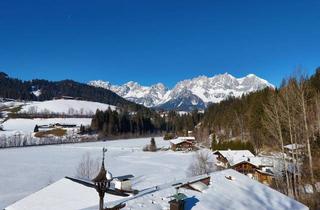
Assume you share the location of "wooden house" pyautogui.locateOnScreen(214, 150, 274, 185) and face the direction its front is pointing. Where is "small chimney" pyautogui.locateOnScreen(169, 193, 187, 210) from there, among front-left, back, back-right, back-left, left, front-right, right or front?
front-left

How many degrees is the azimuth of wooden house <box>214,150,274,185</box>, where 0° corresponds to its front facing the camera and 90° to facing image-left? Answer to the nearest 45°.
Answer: approximately 45°
